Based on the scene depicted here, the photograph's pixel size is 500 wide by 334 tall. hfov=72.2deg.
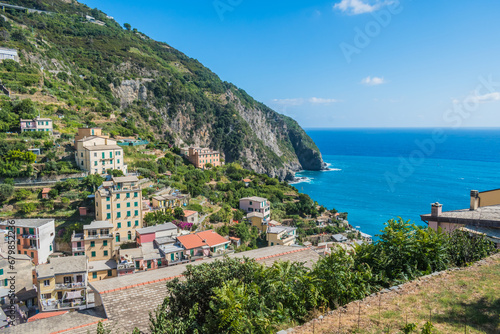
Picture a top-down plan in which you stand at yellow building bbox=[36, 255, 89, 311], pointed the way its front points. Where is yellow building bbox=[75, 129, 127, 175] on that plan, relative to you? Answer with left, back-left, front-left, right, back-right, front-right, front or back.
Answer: back

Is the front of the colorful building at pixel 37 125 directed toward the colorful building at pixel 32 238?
yes

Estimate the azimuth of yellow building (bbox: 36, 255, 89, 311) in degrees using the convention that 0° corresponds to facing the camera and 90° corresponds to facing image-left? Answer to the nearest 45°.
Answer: approximately 0°

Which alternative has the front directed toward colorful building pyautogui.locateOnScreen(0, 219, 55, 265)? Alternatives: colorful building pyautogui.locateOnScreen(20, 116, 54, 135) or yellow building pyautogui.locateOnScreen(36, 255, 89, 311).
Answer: colorful building pyautogui.locateOnScreen(20, 116, 54, 135)

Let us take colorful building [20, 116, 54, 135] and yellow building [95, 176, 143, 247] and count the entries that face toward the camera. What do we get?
2

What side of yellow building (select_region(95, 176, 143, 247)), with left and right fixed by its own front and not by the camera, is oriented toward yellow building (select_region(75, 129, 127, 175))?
back

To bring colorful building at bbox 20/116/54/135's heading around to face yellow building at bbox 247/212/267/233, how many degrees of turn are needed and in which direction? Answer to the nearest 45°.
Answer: approximately 45° to its left

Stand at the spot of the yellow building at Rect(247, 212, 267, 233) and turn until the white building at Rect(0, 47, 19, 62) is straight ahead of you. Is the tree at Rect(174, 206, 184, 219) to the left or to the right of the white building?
left

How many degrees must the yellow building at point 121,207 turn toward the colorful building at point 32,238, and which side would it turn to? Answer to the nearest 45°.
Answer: approximately 90° to its right

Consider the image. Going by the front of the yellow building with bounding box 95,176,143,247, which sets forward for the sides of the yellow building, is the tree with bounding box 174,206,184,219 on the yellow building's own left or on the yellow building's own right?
on the yellow building's own left
